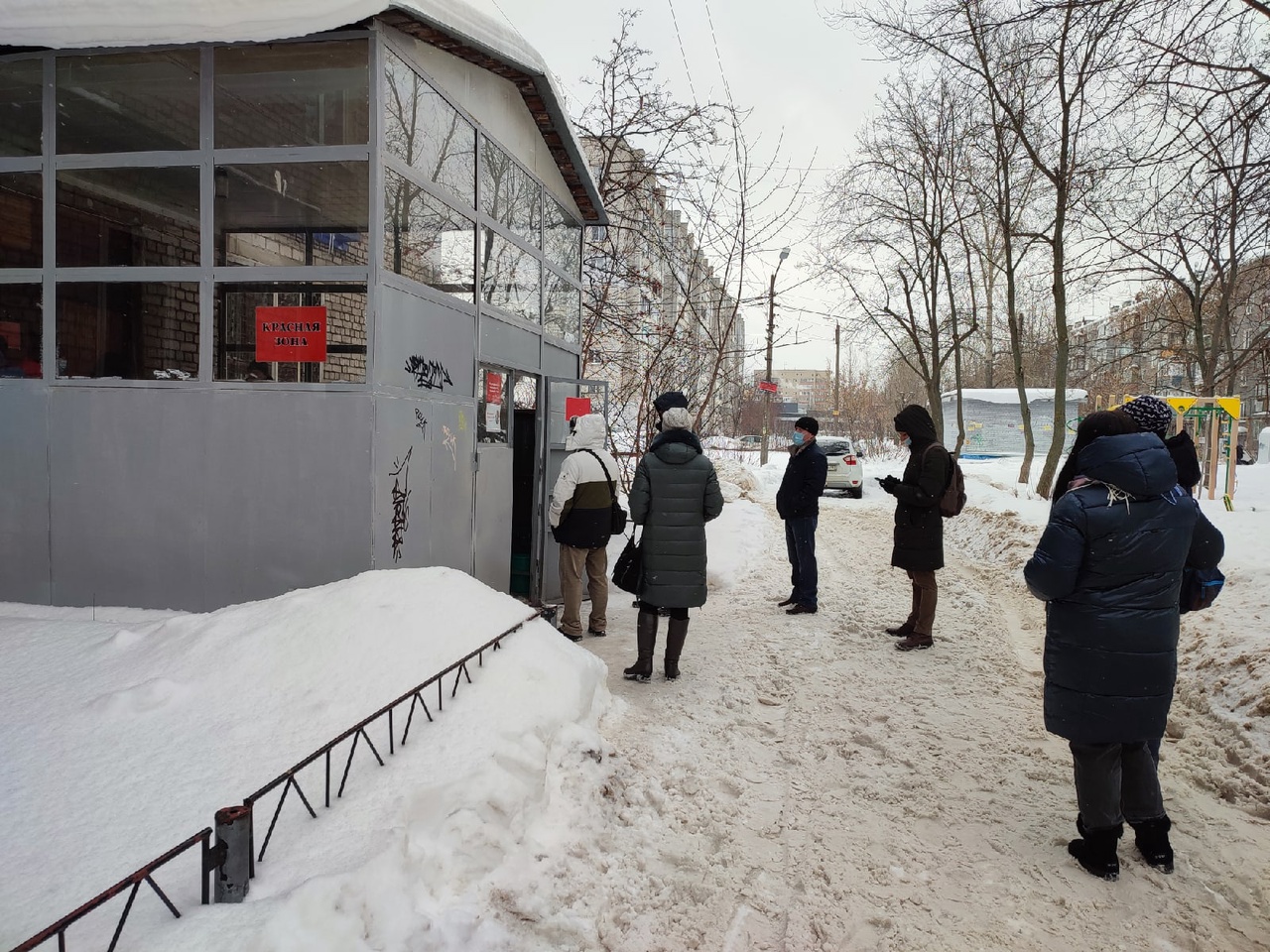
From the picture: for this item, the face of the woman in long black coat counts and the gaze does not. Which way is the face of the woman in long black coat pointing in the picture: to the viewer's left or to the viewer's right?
to the viewer's left

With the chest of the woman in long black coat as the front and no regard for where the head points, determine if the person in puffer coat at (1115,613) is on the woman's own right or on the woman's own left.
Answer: on the woman's own left

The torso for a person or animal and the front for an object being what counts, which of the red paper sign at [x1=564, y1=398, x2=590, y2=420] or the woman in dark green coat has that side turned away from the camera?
the woman in dark green coat

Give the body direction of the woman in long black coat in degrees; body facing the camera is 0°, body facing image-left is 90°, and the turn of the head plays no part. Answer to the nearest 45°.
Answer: approximately 90°

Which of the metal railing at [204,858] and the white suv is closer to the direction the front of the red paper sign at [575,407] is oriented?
the metal railing

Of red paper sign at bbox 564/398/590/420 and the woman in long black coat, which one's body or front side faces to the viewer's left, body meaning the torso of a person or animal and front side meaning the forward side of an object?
the woman in long black coat

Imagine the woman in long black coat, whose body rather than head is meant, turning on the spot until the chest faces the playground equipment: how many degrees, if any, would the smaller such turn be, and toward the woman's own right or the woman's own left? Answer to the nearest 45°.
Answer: approximately 135° to the woman's own right

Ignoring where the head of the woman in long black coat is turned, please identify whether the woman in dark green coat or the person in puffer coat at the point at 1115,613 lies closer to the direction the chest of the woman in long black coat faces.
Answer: the woman in dark green coat

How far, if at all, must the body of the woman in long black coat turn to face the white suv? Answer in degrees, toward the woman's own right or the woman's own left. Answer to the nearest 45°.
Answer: approximately 90° to the woman's own right

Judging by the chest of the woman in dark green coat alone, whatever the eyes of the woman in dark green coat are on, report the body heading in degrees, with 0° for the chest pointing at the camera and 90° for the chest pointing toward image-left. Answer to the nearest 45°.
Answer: approximately 180°
